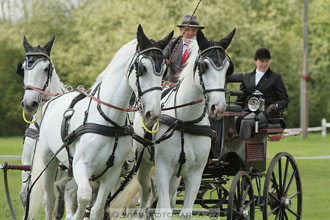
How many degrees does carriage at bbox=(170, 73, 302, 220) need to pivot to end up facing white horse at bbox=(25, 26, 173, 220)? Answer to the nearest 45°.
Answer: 0° — it already faces it

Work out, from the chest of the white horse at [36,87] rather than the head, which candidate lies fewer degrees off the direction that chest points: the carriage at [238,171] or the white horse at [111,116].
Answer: the white horse
